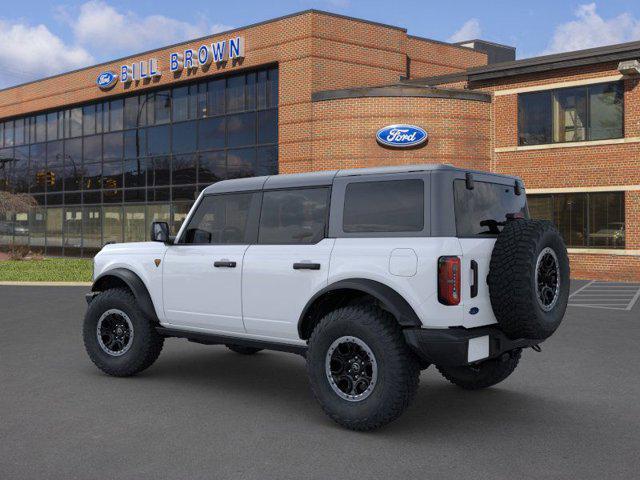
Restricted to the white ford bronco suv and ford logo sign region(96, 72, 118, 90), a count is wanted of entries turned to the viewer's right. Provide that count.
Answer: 0

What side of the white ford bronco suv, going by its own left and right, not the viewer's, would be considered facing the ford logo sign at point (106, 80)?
front

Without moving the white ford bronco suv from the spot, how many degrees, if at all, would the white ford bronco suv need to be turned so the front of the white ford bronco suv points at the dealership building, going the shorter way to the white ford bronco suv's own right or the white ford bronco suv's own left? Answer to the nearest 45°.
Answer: approximately 45° to the white ford bronco suv's own right

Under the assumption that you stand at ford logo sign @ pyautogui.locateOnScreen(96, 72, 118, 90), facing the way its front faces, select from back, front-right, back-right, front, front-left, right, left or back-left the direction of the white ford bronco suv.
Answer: front-left

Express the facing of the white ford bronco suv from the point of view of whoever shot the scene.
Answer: facing away from the viewer and to the left of the viewer

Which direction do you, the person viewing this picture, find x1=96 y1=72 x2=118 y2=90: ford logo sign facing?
facing the viewer and to the left of the viewer

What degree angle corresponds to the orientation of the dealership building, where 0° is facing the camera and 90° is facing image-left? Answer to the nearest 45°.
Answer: approximately 45°
